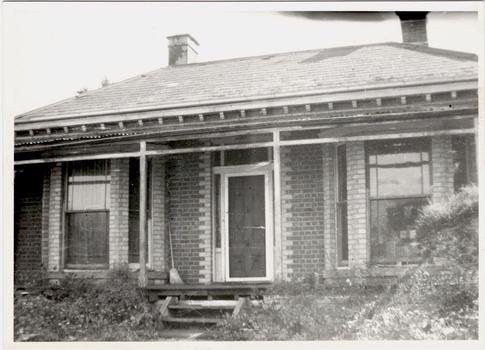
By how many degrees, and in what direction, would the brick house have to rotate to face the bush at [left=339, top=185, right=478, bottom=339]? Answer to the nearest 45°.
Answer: approximately 45° to its left

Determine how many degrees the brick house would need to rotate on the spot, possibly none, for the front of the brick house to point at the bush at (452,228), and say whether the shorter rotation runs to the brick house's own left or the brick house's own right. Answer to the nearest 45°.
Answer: approximately 45° to the brick house's own left

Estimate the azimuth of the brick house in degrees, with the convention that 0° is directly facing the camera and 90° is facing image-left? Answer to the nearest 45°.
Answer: approximately 0°
